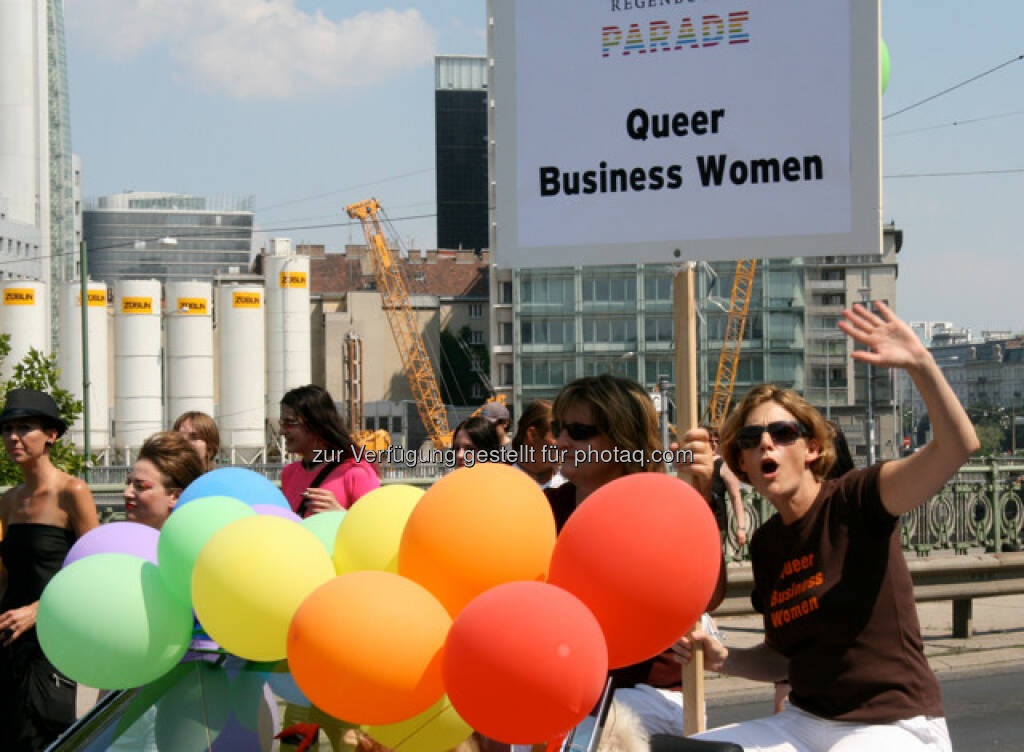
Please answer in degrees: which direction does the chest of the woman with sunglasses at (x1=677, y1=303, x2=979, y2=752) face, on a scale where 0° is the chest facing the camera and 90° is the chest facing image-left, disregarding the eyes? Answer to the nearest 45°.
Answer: approximately 45°

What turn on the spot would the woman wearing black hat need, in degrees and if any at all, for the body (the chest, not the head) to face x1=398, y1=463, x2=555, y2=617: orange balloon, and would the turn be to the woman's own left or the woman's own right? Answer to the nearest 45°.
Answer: approximately 45° to the woman's own left

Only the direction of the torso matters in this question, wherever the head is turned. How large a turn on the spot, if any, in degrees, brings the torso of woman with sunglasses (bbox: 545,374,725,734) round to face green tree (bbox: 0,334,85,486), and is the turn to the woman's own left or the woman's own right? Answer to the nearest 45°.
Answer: approximately 90° to the woman's own right

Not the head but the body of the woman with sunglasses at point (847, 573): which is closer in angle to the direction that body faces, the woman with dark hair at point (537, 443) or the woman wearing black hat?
the woman wearing black hat

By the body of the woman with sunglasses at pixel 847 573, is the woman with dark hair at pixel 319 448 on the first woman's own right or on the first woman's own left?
on the first woman's own right

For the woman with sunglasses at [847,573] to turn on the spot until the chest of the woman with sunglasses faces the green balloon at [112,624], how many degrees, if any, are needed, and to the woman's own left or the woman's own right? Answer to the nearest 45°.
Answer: approximately 45° to the woman's own right

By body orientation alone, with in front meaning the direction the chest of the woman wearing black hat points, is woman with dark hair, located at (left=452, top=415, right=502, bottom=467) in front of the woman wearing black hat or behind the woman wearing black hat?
behind

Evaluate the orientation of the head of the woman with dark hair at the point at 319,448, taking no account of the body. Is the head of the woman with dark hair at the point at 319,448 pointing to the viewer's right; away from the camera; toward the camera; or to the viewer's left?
to the viewer's left

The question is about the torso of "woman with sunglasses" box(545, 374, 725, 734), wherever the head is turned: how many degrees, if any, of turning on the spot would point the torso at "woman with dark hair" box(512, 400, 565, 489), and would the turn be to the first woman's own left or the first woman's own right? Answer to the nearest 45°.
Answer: approximately 135° to the first woman's own right

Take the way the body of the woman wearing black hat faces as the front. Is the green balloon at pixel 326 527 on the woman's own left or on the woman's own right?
on the woman's own left
